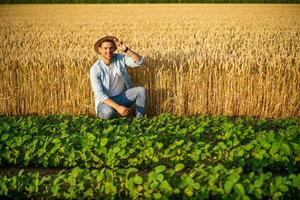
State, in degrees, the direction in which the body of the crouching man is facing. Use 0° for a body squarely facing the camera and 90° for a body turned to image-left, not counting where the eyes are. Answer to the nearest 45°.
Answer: approximately 315°
